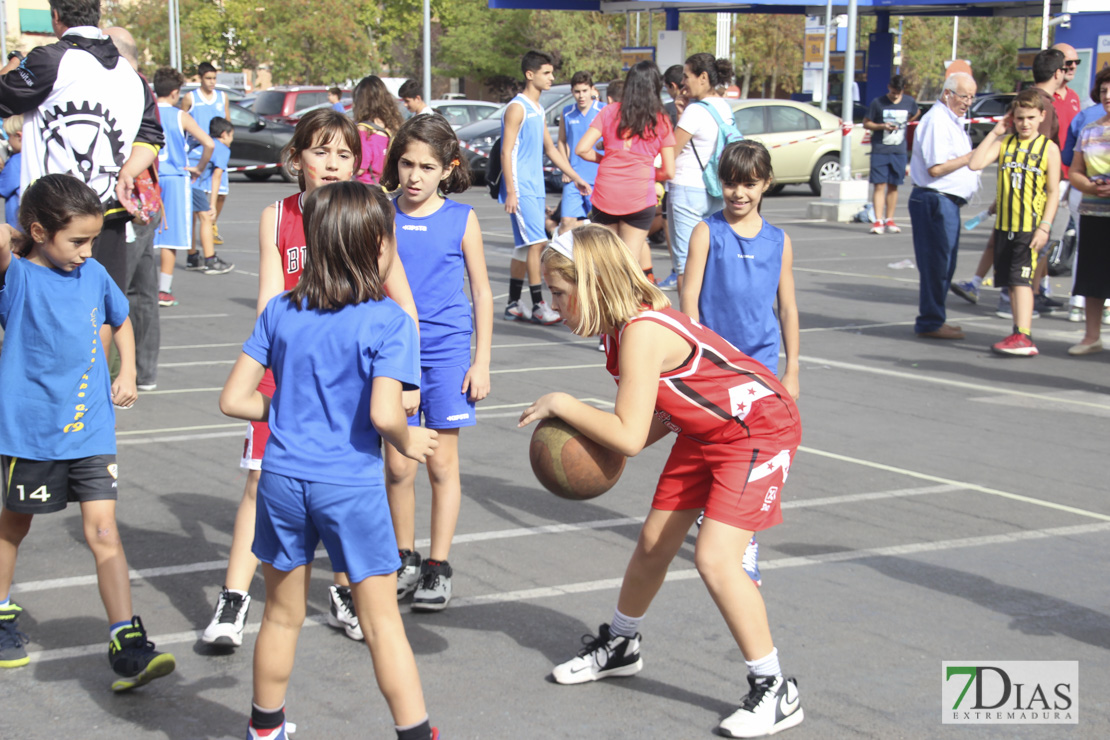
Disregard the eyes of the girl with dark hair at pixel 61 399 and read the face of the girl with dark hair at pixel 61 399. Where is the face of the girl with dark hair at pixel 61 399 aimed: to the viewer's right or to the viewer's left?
to the viewer's right

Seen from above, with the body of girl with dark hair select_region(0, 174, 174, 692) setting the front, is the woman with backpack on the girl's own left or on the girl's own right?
on the girl's own left

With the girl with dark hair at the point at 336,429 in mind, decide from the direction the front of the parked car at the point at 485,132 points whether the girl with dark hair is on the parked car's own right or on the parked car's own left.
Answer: on the parked car's own left

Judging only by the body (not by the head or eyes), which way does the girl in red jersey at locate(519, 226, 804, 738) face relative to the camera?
to the viewer's left

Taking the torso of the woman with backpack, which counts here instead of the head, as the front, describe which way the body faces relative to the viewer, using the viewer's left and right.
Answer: facing to the left of the viewer

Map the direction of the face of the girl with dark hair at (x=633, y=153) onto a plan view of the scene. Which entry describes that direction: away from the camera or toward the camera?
away from the camera
